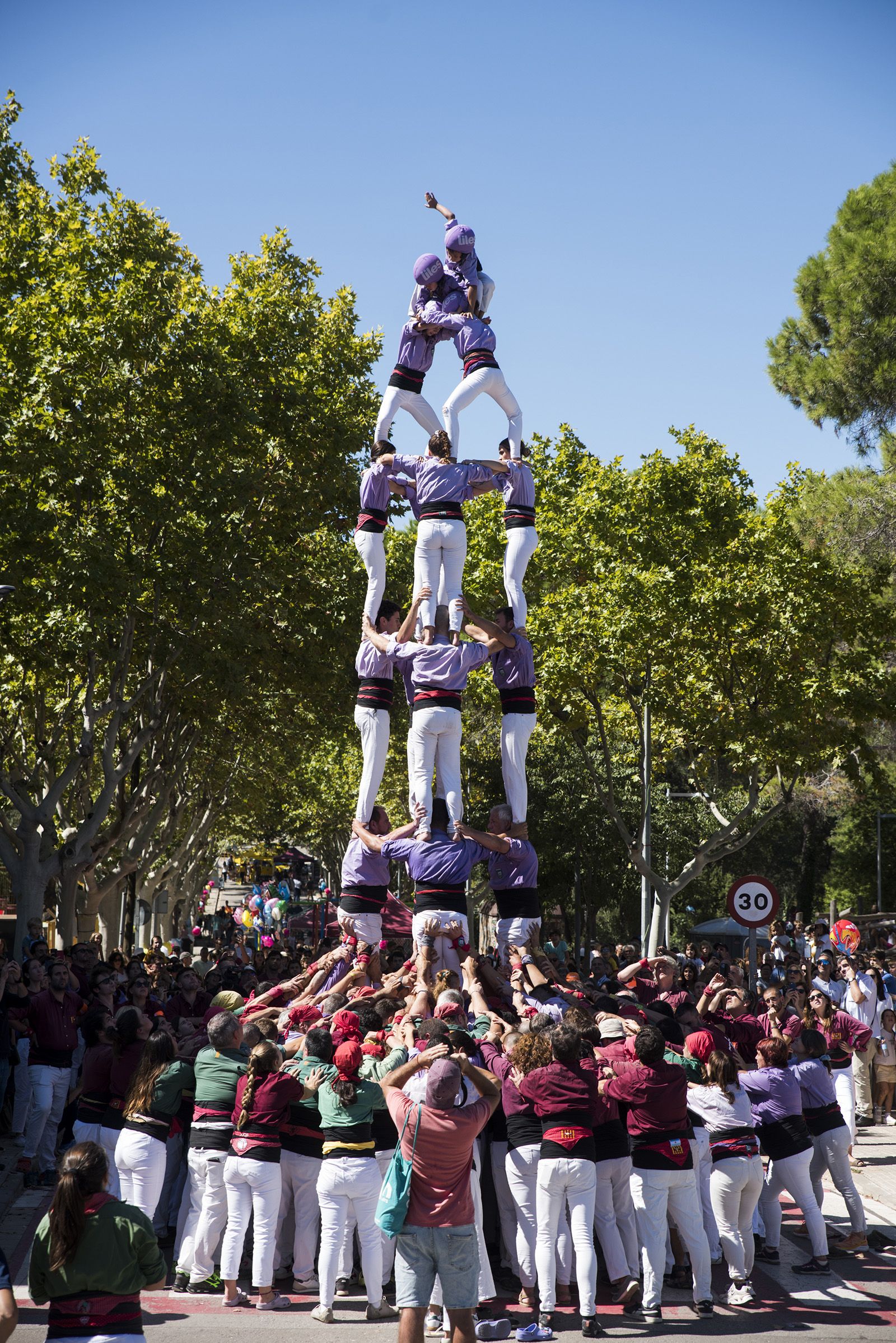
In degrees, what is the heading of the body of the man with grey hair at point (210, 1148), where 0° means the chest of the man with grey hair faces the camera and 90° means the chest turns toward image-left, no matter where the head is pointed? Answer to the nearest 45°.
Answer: approximately 225°

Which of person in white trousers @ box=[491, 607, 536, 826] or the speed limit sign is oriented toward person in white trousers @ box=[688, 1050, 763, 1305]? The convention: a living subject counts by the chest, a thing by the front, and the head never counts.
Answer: the speed limit sign

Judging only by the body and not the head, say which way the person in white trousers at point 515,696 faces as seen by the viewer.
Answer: to the viewer's left

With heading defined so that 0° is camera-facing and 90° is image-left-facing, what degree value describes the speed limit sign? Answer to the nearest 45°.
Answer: approximately 0°

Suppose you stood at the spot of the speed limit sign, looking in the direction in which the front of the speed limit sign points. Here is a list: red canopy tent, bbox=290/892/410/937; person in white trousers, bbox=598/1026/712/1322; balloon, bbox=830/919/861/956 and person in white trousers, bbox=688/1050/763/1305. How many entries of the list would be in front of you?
2

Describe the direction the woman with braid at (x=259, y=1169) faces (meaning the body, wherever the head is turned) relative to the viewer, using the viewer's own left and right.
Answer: facing away from the viewer and to the right of the viewer

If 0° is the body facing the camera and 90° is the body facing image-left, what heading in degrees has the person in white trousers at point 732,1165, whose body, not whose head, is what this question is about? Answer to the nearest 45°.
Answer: approximately 135°

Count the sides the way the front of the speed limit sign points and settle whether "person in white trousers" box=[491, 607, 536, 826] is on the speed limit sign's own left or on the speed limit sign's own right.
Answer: on the speed limit sign's own right

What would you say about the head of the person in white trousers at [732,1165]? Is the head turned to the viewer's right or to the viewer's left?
to the viewer's left

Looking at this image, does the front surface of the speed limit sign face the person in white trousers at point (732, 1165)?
yes

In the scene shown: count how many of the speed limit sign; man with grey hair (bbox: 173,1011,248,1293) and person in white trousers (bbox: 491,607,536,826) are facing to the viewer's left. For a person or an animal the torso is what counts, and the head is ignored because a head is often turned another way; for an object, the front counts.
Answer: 1

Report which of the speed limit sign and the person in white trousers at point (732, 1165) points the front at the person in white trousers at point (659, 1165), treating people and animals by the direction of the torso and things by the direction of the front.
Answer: the speed limit sign
